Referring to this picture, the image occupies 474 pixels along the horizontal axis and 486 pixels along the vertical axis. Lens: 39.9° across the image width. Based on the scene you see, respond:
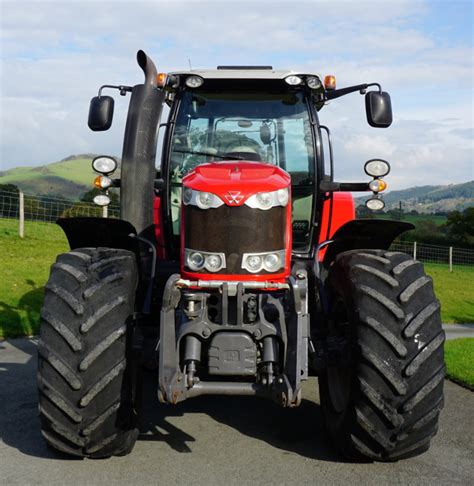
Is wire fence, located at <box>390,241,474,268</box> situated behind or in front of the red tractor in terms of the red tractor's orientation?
behind

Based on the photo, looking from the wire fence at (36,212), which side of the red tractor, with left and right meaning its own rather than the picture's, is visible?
back

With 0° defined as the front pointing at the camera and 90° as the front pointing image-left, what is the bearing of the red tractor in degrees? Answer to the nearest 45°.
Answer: approximately 0°
